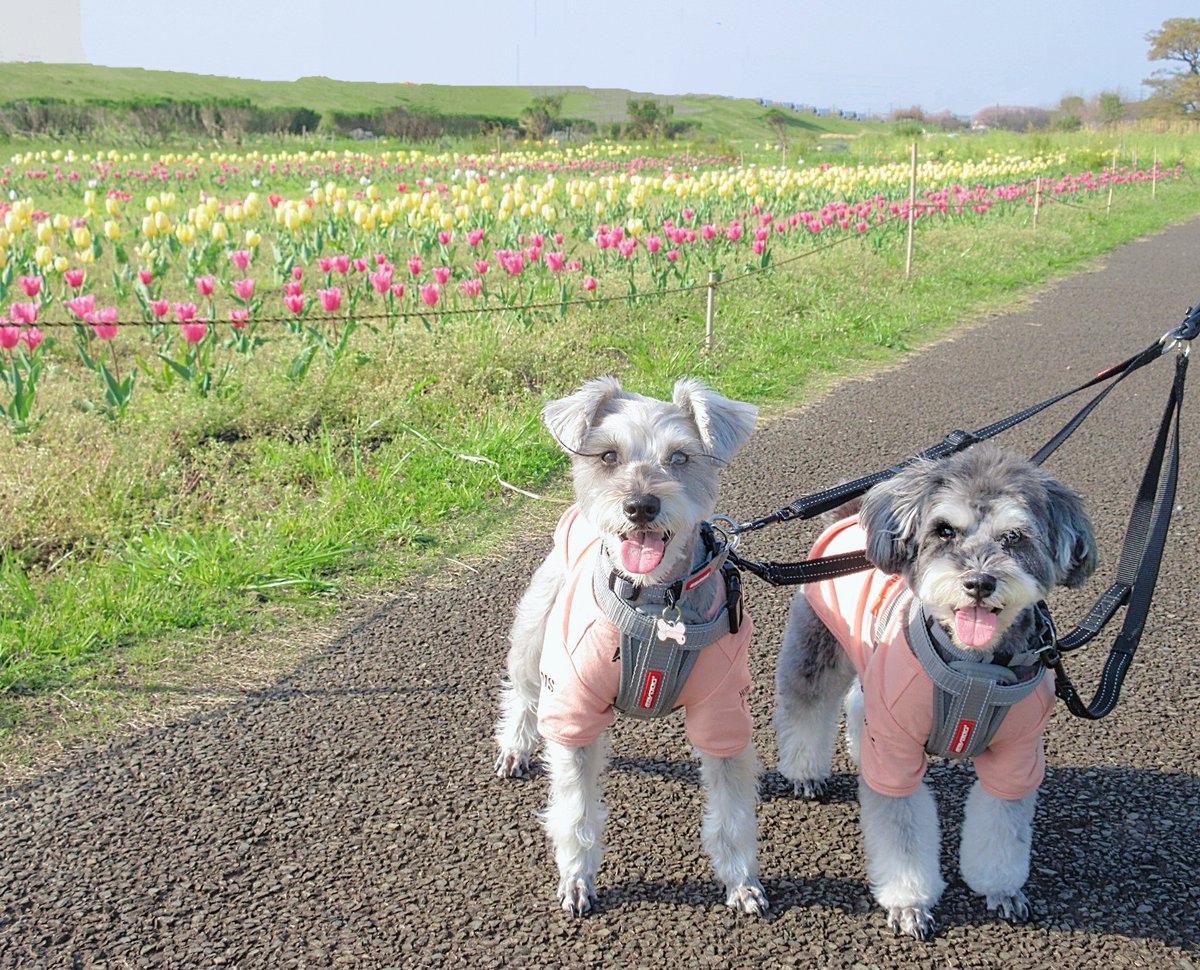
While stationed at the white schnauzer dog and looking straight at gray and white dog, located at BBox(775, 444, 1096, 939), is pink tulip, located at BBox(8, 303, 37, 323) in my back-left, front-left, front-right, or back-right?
back-left

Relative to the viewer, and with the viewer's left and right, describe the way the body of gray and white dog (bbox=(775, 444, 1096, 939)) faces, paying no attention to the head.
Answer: facing the viewer and to the right of the viewer

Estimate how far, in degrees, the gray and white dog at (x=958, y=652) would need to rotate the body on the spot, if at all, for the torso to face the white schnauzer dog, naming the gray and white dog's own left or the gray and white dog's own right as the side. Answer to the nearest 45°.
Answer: approximately 135° to the gray and white dog's own right

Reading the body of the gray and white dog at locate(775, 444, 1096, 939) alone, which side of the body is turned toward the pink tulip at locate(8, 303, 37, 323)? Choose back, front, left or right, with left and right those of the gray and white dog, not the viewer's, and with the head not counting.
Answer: back

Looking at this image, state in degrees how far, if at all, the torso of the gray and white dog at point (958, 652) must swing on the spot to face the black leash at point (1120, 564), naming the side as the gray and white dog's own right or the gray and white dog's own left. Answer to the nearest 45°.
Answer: approximately 90° to the gray and white dog's own left
